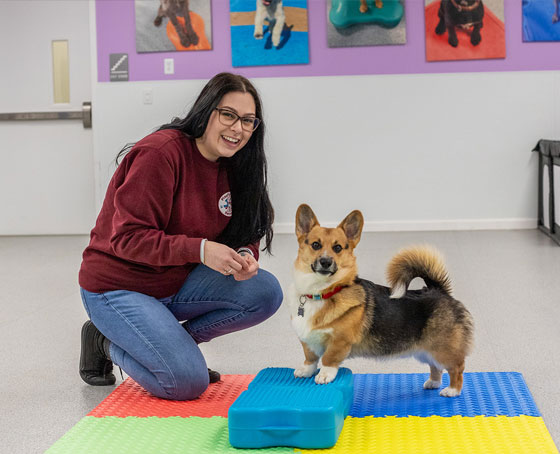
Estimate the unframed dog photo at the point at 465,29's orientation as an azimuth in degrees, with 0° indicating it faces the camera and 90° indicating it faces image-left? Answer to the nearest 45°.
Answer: approximately 0°

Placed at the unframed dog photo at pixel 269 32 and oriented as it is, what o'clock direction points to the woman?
The woman is roughly at 12 o'clock from the unframed dog photo.

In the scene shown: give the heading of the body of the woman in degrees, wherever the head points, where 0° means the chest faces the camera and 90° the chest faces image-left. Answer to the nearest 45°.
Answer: approximately 315°

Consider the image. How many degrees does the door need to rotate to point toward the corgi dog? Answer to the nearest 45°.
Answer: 0° — it already faces it

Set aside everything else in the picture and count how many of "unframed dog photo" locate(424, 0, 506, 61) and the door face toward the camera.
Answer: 2
